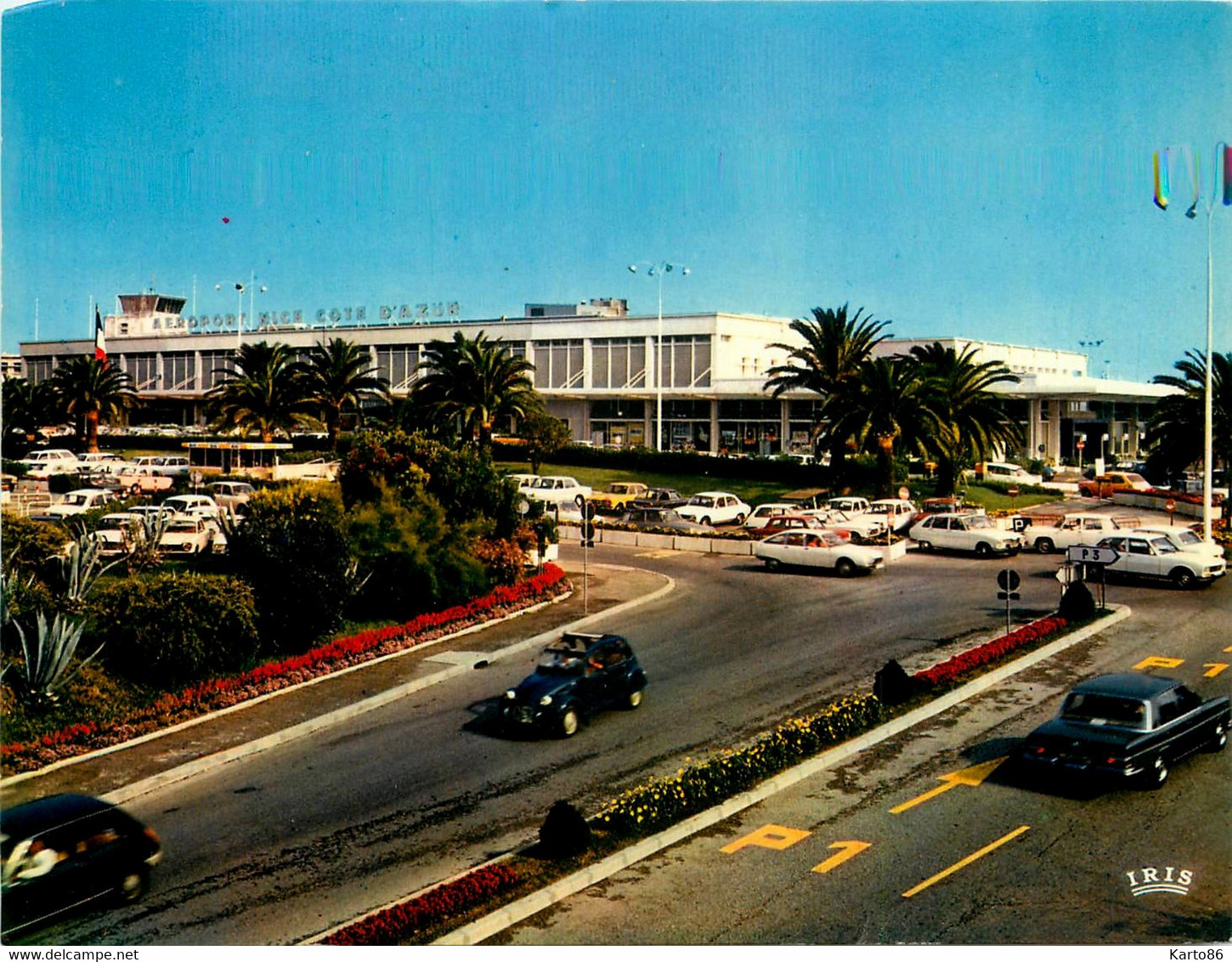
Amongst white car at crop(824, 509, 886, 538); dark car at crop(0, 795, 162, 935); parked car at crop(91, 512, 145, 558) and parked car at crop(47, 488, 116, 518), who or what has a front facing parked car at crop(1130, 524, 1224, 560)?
the white car

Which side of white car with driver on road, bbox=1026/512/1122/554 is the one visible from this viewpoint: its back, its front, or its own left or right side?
left

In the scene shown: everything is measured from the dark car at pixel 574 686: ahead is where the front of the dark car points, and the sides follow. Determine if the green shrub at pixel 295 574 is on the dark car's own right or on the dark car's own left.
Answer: on the dark car's own right

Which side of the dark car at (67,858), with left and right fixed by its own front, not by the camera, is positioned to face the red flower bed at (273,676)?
back

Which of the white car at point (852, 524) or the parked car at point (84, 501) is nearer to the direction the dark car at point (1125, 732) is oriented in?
the white car

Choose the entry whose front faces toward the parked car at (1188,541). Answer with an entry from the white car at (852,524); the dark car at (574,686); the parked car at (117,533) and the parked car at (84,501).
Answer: the white car

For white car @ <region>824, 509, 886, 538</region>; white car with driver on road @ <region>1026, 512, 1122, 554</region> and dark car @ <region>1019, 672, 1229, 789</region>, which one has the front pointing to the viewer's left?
the white car with driver on road

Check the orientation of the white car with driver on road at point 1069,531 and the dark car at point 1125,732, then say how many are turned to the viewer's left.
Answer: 1

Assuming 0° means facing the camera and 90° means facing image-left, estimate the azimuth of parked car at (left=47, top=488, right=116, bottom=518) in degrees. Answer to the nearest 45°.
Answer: approximately 45°

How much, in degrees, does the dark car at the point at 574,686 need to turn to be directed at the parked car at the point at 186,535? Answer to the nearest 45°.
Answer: approximately 90° to its right

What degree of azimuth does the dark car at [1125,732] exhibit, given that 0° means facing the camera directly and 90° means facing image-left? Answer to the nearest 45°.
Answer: approximately 225°
